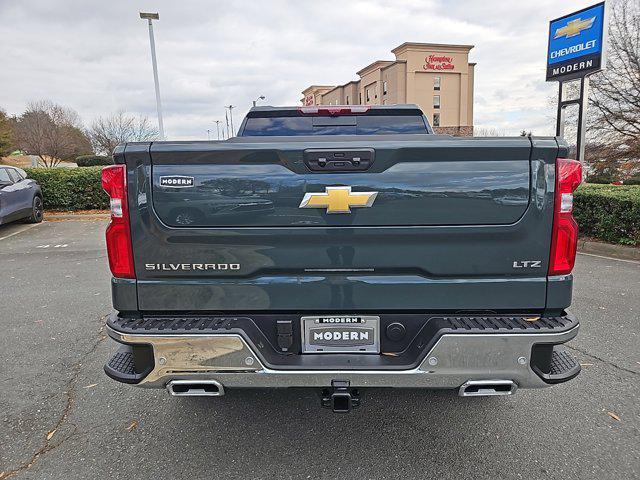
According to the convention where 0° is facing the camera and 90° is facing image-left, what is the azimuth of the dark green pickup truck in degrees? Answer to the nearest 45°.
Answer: approximately 180°

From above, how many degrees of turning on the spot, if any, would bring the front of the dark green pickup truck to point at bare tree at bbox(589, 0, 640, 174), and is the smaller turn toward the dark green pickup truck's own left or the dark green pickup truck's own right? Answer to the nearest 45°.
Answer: approximately 45° to the dark green pickup truck's own right

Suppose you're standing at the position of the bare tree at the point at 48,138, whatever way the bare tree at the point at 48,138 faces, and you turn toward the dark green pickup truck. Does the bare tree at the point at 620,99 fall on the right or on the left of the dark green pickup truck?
left

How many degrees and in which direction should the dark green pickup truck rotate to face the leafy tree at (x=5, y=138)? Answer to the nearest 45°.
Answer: approximately 45° to its left

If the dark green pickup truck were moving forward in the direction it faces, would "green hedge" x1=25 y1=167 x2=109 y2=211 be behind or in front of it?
in front

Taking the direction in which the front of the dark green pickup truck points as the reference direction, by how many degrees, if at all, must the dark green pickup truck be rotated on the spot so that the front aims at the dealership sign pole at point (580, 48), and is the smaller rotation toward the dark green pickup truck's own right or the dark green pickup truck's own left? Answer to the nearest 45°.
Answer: approximately 45° to the dark green pickup truck's own right

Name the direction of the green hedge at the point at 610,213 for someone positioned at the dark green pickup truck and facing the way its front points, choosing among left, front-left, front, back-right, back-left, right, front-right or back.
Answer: front-right

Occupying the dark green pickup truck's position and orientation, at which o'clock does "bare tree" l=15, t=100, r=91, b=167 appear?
The bare tree is roughly at 11 o'clock from the dark green pickup truck.
